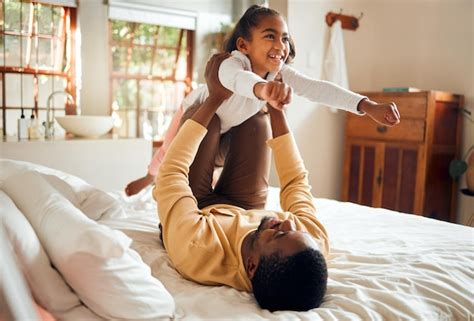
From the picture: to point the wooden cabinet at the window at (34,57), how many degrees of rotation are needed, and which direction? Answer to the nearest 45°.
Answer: approximately 45° to its right

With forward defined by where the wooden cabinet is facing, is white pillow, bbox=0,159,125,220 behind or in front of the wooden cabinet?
in front

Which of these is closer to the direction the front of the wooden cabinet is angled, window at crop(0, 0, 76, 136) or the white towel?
the window

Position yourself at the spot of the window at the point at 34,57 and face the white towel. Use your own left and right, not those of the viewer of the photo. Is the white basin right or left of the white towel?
right

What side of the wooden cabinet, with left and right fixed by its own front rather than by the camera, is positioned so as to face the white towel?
right

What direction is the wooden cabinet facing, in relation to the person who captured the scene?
facing the viewer and to the left of the viewer

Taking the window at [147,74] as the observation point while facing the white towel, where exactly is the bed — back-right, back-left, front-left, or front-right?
front-right
